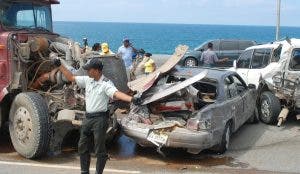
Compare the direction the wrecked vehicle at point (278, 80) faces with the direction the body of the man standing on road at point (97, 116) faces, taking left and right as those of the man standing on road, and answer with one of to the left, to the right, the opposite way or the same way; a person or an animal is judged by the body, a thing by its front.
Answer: to the right

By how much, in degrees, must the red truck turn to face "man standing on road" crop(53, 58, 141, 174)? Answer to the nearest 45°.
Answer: approximately 45° to its right

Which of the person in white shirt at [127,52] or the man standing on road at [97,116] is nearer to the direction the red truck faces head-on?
the man standing on road

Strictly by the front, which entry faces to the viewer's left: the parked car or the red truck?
the parked car

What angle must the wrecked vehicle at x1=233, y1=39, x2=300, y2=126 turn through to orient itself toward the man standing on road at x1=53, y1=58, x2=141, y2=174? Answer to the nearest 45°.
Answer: approximately 90° to its left

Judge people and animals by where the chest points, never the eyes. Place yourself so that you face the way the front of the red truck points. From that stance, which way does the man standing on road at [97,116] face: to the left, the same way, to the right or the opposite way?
to the right

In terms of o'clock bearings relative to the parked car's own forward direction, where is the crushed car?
The crushed car is roughly at 9 o'clock from the parked car.

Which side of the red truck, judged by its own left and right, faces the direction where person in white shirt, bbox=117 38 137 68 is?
left

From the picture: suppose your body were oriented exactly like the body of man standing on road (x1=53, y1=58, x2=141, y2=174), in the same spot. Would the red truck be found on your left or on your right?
on your right

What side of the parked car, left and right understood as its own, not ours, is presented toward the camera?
left

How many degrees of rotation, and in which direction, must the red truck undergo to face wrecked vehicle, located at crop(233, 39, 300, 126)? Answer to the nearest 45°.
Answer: approximately 45° to its left

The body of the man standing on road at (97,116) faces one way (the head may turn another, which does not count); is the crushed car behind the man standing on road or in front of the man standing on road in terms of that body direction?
behind
